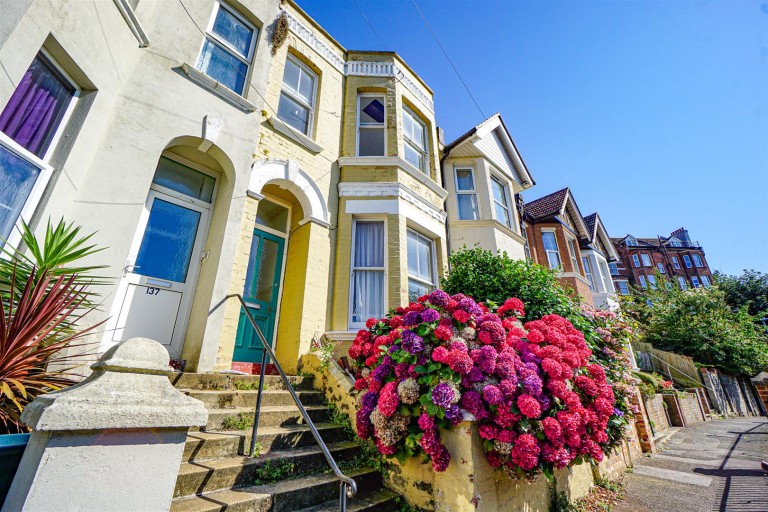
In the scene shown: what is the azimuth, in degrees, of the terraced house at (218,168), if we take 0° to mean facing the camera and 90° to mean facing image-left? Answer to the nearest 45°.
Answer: approximately 315°

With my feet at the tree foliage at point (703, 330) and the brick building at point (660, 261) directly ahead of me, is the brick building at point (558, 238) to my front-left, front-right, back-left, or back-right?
back-left

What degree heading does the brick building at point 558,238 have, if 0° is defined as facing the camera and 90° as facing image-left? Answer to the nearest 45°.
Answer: approximately 315°

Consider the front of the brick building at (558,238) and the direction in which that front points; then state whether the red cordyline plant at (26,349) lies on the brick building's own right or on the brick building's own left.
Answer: on the brick building's own right

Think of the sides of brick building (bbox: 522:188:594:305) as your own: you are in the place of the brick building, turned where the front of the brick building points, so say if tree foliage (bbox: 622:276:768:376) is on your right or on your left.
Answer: on your left

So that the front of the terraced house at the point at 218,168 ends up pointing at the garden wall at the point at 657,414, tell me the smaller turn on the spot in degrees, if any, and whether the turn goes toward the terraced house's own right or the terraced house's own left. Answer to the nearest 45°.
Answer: approximately 45° to the terraced house's own left

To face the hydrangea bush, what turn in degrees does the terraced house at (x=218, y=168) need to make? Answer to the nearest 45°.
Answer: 0° — it already faces it

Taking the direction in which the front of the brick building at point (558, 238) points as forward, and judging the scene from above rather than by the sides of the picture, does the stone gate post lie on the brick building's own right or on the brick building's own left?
on the brick building's own right

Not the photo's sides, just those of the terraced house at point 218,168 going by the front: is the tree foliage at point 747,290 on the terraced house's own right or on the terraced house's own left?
on the terraced house's own left
